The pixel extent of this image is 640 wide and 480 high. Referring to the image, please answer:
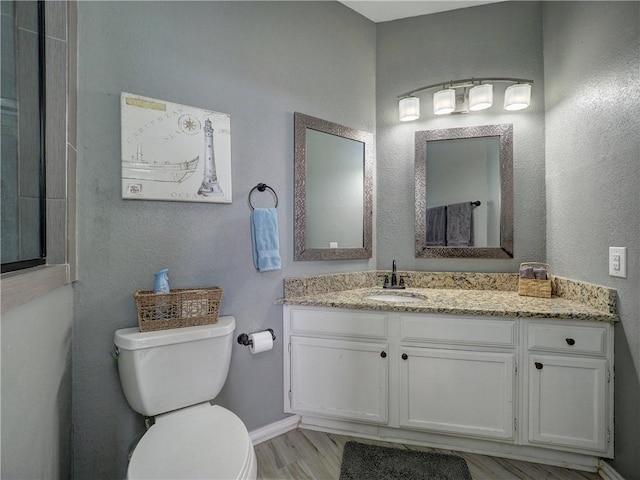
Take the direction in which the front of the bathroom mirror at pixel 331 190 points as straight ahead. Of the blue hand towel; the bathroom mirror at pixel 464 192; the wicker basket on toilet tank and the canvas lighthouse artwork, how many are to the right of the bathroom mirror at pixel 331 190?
3

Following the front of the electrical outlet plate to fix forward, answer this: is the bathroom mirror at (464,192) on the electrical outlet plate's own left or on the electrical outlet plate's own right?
on the electrical outlet plate's own right

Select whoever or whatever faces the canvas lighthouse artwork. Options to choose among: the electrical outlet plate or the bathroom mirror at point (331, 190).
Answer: the electrical outlet plate

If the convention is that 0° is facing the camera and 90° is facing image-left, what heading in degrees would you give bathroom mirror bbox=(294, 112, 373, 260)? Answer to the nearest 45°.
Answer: approximately 315°

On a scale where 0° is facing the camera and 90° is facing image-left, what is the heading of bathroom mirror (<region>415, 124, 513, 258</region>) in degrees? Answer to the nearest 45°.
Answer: approximately 0°

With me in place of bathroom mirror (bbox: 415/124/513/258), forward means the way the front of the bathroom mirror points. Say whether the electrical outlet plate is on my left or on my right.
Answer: on my left

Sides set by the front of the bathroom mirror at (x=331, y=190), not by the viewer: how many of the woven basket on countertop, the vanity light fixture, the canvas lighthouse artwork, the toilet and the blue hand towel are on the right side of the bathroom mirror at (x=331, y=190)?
3

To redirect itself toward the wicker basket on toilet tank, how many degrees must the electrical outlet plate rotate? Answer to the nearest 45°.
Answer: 0° — it already faces it

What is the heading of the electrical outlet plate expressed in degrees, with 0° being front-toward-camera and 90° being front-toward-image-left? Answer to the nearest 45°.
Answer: approximately 45°
